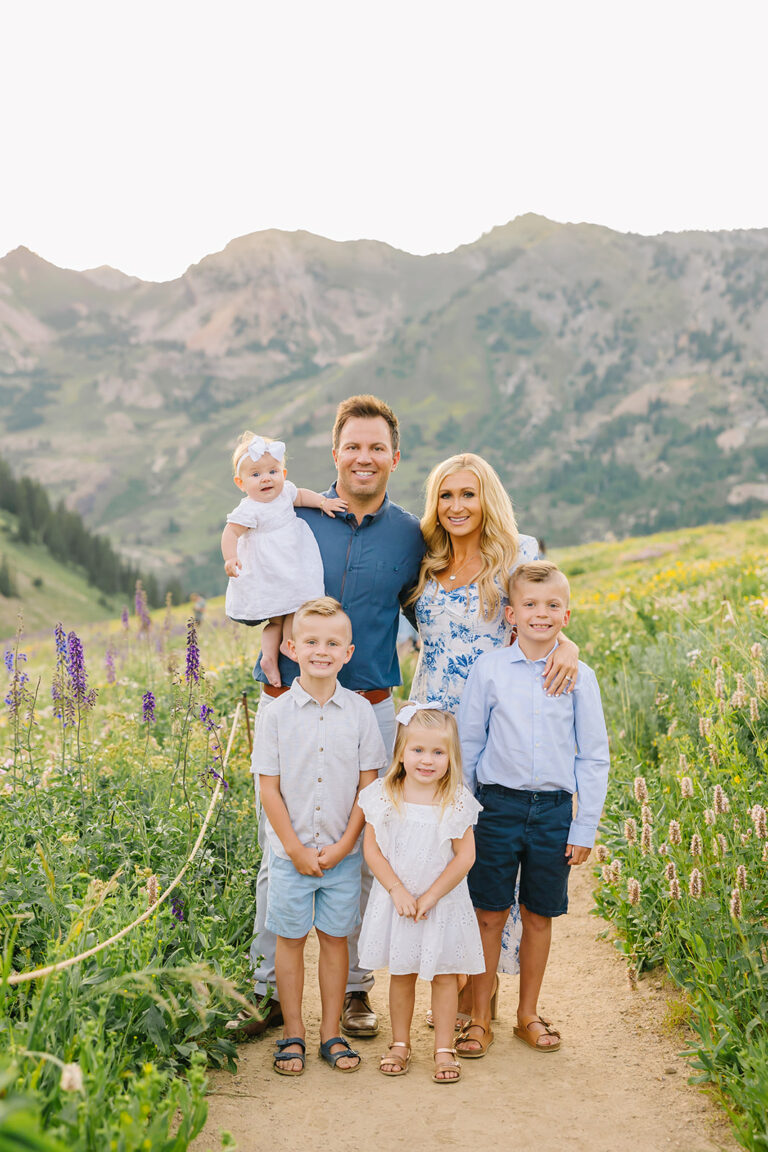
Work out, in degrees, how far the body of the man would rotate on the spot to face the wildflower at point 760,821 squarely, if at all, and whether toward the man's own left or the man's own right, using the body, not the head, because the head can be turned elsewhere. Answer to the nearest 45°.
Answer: approximately 45° to the man's own left

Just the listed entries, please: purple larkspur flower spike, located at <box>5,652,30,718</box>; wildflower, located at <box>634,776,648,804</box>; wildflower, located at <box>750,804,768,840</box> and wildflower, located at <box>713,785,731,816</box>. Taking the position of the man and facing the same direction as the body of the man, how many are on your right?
1

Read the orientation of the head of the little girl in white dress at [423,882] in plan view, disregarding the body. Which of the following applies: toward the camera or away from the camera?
toward the camera

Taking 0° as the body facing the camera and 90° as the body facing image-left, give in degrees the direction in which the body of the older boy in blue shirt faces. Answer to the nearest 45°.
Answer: approximately 0°

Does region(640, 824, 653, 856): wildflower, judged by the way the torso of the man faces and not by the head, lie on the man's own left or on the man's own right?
on the man's own left

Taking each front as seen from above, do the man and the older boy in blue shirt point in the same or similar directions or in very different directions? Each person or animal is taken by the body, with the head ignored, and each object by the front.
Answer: same or similar directions

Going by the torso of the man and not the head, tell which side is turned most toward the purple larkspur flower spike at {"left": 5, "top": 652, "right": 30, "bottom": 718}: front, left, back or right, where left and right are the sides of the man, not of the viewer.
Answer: right

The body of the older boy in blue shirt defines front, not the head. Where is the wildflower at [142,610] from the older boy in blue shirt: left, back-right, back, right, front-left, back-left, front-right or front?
back-right

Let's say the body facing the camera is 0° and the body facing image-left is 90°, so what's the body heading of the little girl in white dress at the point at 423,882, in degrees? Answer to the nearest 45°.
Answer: approximately 0°

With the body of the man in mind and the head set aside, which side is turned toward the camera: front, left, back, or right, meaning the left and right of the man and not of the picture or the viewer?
front

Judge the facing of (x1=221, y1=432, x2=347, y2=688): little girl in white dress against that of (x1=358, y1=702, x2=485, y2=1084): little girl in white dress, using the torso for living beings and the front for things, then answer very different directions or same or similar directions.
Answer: same or similar directions
